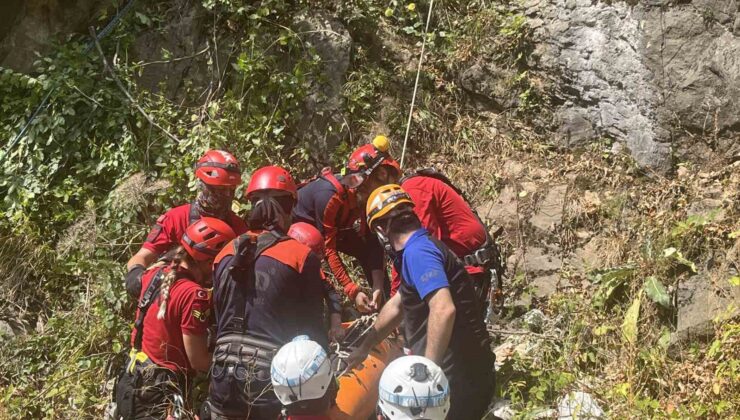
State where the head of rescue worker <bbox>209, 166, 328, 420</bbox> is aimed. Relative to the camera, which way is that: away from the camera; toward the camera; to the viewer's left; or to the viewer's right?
away from the camera

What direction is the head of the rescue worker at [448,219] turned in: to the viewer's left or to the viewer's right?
to the viewer's left

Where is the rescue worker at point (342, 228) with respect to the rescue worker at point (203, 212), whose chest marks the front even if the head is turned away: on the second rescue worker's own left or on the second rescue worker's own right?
on the second rescue worker's own left

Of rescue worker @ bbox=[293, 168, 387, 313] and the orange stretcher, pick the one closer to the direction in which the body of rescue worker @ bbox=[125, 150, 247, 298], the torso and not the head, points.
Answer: the orange stretcher

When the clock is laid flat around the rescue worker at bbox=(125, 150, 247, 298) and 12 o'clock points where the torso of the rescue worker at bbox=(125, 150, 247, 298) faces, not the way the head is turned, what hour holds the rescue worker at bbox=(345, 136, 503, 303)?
the rescue worker at bbox=(345, 136, 503, 303) is roughly at 11 o'clock from the rescue worker at bbox=(125, 150, 247, 298).

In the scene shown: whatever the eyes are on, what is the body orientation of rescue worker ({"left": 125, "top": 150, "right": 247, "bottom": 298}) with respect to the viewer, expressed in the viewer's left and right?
facing the viewer and to the right of the viewer

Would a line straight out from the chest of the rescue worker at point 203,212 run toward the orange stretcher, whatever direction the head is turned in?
yes

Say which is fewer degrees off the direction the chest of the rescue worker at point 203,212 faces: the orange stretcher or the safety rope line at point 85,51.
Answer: the orange stretcher

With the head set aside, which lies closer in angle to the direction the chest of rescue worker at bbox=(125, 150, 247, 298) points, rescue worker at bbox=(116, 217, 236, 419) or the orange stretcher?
the orange stretcher

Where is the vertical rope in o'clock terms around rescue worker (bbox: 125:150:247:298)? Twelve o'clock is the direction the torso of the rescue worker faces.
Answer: The vertical rope is roughly at 9 o'clock from the rescue worker.

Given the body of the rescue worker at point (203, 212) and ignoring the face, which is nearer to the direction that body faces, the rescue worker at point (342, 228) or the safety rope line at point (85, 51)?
the rescue worker

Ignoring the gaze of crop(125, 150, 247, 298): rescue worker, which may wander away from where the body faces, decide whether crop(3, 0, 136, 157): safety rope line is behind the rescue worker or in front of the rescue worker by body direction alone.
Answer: behind
